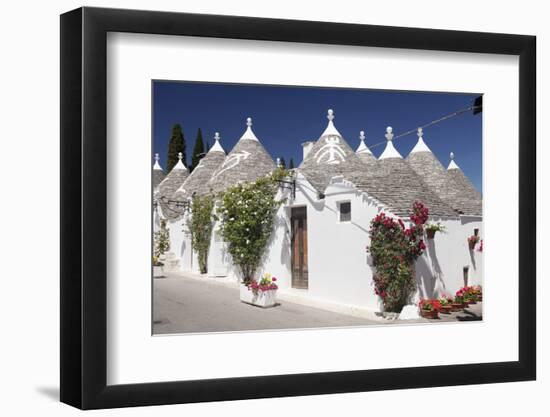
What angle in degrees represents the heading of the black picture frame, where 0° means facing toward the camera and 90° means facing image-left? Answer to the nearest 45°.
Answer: approximately 315°
